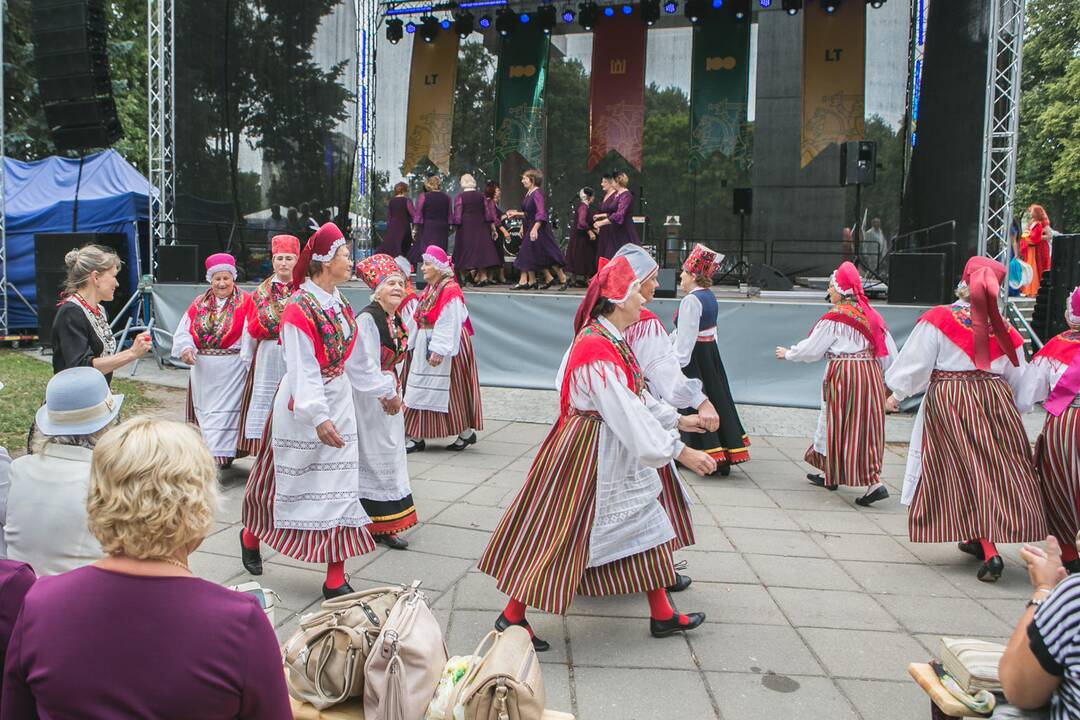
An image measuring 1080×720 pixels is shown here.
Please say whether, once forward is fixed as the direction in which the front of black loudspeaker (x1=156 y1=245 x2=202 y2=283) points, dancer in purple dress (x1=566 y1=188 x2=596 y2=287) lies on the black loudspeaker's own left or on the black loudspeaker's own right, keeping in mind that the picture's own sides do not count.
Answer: on the black loudspeaker's own left

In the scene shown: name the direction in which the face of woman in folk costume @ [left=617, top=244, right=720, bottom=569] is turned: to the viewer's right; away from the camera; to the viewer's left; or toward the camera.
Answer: to the viewer's right

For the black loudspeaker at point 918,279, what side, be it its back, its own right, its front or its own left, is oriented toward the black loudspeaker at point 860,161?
back

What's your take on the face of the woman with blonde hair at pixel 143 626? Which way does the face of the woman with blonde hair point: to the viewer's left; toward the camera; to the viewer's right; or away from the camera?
away from the camera
